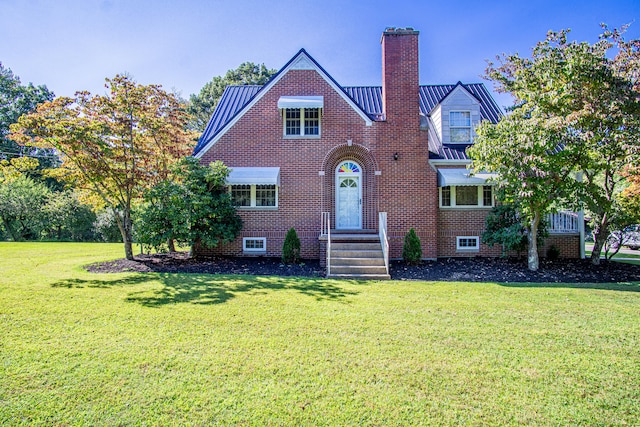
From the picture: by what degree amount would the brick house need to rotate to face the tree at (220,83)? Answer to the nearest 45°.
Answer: approximately 135° to its right

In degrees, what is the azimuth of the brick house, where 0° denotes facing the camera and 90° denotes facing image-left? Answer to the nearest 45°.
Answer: approximately 0°

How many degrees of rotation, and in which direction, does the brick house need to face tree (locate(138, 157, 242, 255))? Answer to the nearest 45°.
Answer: approximately 45° to its right

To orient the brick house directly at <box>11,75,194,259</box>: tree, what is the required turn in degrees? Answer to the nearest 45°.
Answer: approximately 45° to its right

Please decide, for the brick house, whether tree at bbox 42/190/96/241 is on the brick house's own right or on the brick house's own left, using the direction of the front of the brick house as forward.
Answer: on the brick house's own right

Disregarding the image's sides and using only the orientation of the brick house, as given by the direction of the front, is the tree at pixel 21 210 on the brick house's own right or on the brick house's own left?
on the brick house's own right

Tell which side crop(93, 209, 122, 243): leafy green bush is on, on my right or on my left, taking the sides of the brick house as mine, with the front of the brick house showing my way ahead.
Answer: on my right

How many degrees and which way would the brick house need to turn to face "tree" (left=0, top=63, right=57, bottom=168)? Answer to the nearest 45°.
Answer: approximately 135° to its right
